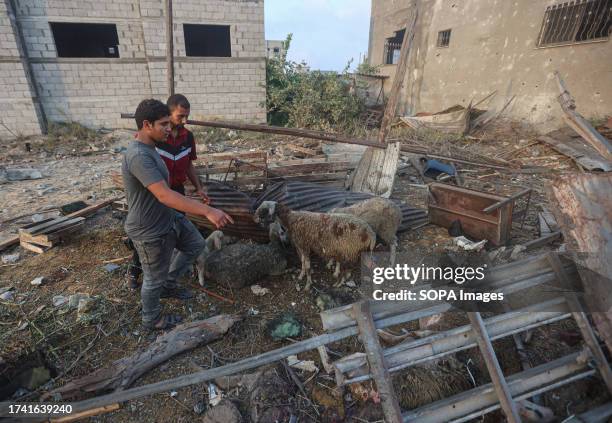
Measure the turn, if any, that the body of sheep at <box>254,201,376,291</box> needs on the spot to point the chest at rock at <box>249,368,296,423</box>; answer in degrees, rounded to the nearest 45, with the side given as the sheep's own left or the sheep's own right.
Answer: approximately 90° to the sheep's own left

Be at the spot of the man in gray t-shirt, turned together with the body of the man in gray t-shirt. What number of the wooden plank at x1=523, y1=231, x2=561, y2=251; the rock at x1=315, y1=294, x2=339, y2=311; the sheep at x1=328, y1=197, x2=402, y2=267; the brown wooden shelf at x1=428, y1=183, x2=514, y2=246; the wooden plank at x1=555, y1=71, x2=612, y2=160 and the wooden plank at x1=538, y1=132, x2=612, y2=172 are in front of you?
6

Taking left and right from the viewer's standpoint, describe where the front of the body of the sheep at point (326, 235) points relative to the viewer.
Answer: facing to the left of the viewer

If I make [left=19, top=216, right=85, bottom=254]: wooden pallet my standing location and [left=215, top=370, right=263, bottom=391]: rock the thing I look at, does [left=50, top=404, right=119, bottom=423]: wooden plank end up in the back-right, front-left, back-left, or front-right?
front-right

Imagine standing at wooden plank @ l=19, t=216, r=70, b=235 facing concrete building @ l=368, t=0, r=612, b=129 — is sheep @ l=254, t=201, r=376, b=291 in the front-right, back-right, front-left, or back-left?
front-right

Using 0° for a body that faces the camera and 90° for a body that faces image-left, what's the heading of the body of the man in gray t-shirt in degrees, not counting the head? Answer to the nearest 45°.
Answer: approximately 270°

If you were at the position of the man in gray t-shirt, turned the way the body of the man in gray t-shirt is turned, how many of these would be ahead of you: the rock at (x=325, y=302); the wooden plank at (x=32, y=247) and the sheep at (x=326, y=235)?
2

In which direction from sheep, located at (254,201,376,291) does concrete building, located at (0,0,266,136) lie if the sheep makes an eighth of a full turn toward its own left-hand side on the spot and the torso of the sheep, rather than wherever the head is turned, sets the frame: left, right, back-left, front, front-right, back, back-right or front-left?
right

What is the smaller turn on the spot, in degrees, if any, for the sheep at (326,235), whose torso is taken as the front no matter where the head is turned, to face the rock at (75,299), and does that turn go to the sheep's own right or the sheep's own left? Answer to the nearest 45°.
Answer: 0° — it already faces it

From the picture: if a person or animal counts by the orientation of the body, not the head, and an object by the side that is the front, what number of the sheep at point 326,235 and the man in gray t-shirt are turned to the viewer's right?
1
